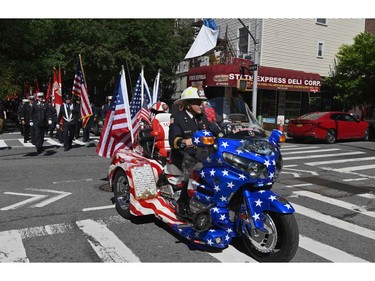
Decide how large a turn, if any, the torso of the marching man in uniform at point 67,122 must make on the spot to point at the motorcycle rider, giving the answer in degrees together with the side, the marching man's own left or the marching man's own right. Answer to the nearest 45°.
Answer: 0° — they already face them

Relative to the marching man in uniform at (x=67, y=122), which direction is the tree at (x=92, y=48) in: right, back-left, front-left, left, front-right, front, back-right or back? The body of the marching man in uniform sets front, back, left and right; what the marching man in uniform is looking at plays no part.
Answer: back

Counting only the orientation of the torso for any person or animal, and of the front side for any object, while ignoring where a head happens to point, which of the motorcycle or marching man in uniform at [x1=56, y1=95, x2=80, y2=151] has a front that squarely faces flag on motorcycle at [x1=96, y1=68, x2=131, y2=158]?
the marching man in uniform

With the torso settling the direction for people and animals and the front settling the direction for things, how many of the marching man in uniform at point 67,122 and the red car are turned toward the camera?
1

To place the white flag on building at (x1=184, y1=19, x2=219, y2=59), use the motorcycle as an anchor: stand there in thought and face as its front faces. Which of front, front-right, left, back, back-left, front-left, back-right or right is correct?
back-left

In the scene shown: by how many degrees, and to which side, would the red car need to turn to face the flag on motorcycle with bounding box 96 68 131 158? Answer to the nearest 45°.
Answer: approximately 135° to its right

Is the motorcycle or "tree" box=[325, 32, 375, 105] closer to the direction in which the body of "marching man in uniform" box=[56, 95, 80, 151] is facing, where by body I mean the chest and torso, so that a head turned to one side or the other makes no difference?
the motorcycle
